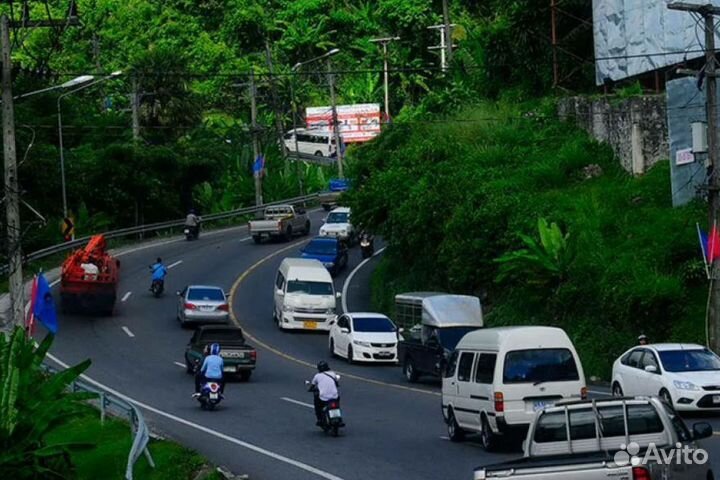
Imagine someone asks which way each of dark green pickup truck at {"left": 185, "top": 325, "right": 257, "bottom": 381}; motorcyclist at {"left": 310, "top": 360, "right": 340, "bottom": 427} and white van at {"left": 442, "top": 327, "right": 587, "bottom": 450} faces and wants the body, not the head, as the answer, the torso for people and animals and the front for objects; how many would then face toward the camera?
0

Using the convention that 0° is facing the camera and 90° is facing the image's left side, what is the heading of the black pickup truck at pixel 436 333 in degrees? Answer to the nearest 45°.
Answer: approximately 315°

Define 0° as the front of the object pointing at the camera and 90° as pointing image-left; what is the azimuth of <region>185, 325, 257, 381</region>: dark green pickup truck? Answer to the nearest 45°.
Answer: approximately 135°

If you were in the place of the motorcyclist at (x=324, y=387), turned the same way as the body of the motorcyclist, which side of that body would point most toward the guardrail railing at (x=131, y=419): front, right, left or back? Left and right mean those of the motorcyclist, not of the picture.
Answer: left

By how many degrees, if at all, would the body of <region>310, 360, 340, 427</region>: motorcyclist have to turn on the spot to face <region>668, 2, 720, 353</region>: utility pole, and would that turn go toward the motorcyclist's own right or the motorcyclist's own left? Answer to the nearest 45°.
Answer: approximately 90° to the motorcyclist's own right

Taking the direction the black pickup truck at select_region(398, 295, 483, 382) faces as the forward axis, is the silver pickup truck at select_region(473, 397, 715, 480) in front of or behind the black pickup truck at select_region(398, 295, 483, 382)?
in front

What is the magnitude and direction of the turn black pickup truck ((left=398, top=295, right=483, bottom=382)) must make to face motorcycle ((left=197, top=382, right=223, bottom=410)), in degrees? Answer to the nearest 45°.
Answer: approximately 90° to its right

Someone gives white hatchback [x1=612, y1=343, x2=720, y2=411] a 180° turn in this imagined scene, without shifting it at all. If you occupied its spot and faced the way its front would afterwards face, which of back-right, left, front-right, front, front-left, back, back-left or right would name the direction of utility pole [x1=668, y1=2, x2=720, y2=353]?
front-right

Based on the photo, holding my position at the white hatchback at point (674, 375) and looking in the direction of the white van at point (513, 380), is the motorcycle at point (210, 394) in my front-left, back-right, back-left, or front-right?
front-right

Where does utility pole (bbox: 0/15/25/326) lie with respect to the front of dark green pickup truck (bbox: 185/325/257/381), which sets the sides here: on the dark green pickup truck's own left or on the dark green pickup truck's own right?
on the dark green pickup truck's own left

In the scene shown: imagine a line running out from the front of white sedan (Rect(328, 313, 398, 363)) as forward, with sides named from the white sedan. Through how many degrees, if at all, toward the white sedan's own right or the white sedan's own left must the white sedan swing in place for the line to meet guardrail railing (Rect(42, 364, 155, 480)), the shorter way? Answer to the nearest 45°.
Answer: approximately 45° to the white sedan's own right
